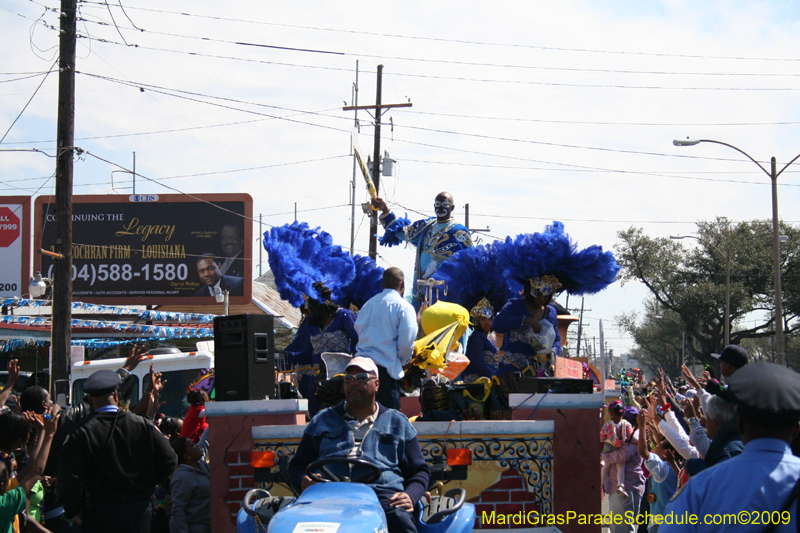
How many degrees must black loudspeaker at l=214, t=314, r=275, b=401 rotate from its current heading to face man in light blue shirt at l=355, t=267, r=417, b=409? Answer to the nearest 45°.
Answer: approximately 135° to its left

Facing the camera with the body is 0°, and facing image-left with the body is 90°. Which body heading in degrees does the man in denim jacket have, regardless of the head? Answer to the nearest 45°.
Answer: approximately 0°

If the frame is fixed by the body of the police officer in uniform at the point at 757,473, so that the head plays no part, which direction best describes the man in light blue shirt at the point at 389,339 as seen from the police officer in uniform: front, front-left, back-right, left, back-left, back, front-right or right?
front-left

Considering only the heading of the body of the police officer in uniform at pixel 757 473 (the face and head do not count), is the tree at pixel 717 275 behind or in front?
in front

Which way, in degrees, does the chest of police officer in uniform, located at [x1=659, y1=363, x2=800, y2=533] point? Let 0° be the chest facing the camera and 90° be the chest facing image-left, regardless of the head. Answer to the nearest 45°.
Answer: approximately 180°

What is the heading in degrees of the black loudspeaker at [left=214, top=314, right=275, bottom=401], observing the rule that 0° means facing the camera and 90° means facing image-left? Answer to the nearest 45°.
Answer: approximately 45°

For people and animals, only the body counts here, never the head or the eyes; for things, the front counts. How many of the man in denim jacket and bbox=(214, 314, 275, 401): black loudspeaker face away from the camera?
0

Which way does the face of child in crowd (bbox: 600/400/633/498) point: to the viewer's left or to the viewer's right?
to the viewer's left

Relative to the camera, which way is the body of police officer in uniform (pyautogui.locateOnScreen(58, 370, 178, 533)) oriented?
away from the camera

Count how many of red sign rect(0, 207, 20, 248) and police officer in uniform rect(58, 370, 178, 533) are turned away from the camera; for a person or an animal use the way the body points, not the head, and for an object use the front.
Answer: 1

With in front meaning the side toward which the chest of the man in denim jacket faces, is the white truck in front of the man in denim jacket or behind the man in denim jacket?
behind

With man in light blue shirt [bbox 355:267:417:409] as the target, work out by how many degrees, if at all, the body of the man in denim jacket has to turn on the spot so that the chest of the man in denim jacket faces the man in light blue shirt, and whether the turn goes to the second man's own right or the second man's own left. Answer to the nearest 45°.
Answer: approximately 180°

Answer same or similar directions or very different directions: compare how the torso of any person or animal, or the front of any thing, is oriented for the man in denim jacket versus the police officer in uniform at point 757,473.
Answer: very different directions
